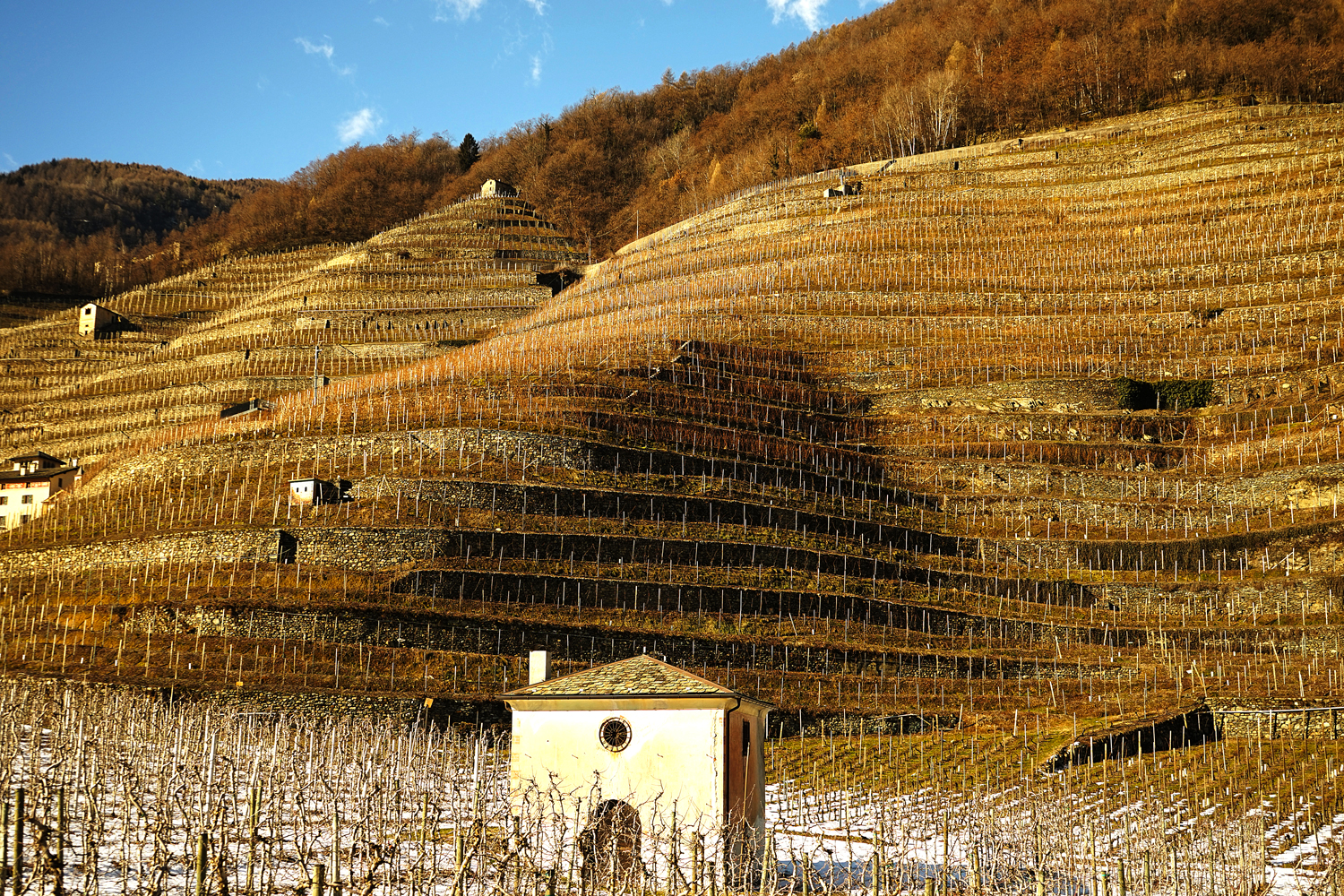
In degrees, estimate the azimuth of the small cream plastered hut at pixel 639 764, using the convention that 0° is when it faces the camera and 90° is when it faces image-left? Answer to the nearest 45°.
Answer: approximately 0°

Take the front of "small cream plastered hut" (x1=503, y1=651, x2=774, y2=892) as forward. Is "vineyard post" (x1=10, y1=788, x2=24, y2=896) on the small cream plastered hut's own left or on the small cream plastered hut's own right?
on the small cream plastered hut's own right
